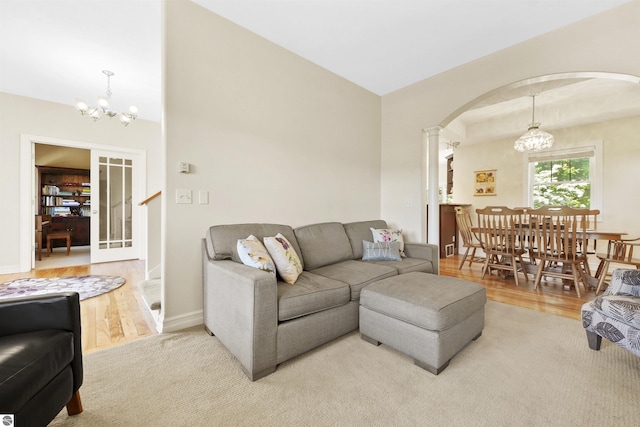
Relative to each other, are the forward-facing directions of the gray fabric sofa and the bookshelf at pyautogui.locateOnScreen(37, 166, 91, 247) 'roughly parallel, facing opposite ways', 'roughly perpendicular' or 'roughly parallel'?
roughly parallel

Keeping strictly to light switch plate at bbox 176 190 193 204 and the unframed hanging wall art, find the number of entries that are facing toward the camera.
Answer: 2

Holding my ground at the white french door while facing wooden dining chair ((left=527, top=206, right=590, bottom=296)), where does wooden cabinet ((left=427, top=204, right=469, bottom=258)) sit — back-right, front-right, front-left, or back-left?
front-left

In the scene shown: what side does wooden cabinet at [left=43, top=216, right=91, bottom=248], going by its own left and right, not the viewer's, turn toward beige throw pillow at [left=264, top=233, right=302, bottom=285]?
front

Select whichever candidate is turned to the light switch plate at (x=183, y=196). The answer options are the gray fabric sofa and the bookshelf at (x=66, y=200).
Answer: the bookshelf

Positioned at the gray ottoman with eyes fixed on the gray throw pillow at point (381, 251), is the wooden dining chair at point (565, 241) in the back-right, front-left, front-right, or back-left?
front-right

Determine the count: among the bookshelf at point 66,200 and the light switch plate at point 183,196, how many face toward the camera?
2

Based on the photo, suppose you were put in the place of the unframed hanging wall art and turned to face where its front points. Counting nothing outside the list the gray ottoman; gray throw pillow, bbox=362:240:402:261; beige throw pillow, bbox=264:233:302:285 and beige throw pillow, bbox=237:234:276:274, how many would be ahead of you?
4

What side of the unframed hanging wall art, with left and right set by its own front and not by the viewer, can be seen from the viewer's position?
front

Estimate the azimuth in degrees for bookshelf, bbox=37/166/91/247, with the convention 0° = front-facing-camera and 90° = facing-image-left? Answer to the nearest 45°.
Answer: approximately 0°

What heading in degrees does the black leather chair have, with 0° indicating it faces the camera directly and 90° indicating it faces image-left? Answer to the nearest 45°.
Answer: approximately 315°

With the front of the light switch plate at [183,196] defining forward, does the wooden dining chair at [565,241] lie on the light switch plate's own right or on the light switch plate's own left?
on the light switch plate's own left

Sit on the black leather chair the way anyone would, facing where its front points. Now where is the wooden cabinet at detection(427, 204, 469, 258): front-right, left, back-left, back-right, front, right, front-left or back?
front-left
